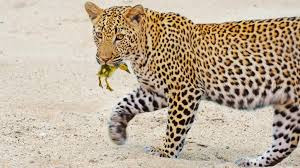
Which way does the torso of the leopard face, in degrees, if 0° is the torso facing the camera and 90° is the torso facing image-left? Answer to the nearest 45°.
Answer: approximately 90°
